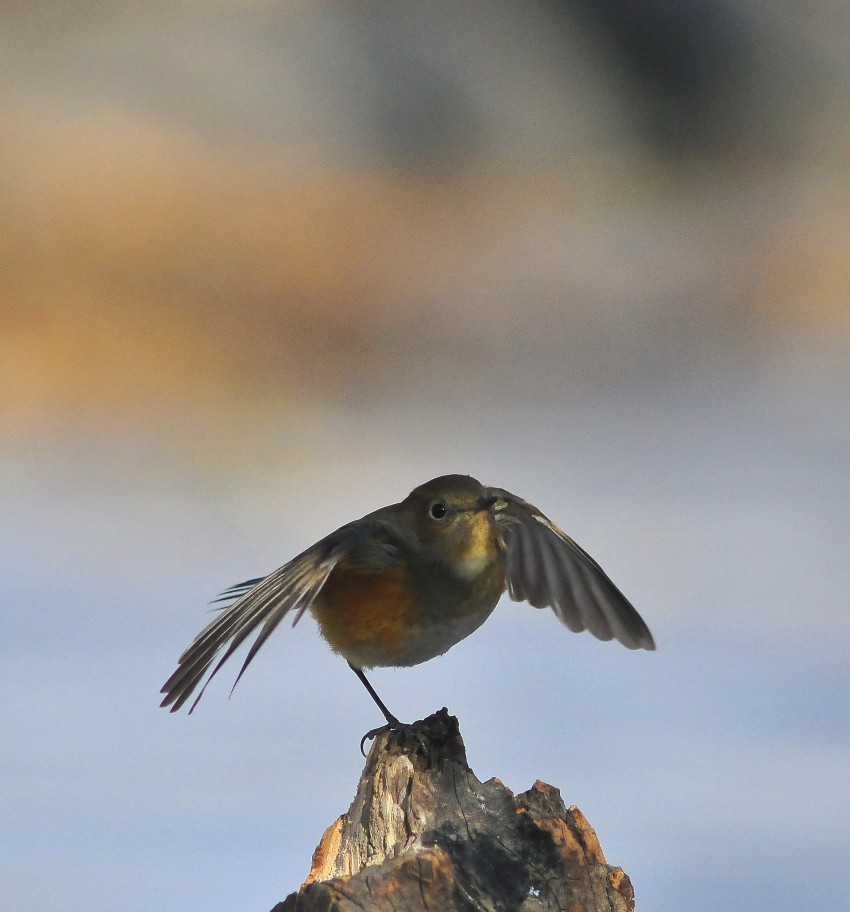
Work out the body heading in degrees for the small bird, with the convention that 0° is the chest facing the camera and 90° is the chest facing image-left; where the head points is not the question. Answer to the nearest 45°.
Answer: approximately 315°
